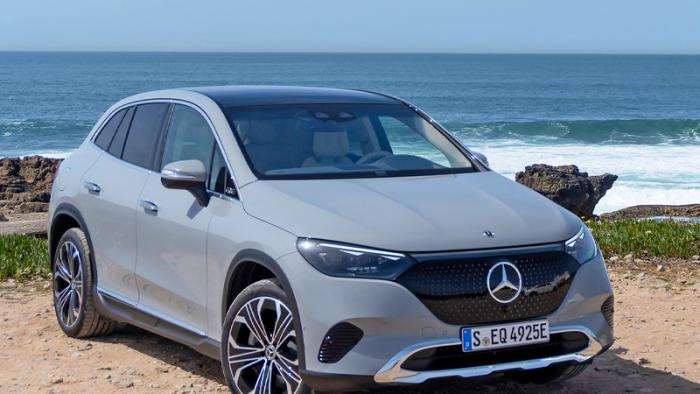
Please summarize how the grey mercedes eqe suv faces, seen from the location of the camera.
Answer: facing the viewer and to the right of the viewer

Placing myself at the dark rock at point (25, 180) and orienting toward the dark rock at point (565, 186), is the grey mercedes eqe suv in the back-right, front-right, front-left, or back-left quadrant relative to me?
front-right

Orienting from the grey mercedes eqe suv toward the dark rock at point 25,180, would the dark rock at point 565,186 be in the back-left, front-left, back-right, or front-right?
front-right

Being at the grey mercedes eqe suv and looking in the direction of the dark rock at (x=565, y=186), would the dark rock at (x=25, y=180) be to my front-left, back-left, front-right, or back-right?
front-left

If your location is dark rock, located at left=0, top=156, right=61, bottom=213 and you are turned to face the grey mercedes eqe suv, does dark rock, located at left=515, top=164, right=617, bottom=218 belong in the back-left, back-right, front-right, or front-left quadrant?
front-left

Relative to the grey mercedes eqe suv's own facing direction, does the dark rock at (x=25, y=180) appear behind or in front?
behind
